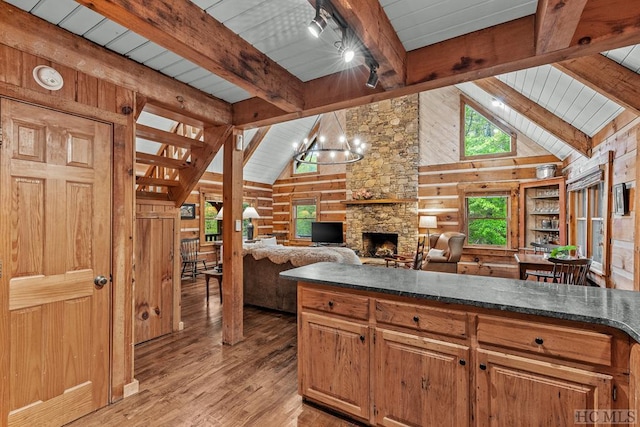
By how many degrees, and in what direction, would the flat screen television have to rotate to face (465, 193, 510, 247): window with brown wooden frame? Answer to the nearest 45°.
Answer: approximately 45° to its left

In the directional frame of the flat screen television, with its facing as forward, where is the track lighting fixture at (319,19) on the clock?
The track lighting fixture is roughly at 12 o'clock from the flat screen television.

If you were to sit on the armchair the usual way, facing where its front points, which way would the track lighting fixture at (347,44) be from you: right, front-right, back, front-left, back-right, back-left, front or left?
front-left

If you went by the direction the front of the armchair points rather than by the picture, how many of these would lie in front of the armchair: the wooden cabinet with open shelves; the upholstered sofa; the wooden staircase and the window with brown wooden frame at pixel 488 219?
2

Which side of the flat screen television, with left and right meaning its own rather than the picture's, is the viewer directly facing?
front

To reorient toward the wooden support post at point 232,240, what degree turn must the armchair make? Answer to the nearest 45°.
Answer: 0° — it already faces it

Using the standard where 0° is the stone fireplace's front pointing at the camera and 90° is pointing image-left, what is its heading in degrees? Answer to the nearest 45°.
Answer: approximately 0°

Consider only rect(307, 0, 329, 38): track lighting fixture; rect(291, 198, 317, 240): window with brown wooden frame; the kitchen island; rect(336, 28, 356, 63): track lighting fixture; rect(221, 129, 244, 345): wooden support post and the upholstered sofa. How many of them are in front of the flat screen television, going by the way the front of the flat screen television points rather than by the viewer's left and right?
5

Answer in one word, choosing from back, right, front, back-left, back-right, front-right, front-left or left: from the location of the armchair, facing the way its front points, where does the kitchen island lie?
front-left

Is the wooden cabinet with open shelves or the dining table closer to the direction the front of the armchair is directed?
the dining table

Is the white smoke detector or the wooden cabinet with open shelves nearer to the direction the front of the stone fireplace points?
the white smoke detector

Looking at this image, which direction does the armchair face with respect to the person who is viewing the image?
facing the viewer and to the left of the viewer

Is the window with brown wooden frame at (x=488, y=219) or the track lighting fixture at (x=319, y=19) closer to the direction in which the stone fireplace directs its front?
the track lighting fixture

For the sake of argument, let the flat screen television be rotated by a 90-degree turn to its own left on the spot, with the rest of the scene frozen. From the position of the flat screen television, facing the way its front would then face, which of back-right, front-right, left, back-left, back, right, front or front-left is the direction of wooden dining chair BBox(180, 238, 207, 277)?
back-right

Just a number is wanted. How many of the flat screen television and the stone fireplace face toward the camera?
2

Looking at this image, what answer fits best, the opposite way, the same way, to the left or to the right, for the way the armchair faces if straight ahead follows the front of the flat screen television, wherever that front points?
to the right

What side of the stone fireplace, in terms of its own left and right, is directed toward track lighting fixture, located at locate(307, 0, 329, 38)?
front
